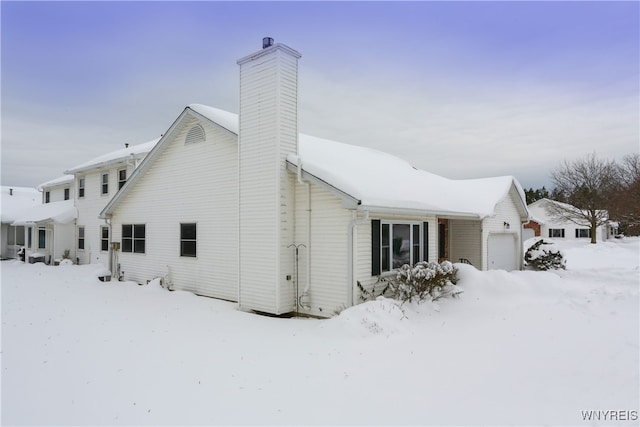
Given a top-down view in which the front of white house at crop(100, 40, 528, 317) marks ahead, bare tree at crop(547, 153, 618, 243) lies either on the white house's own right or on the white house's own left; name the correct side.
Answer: on the white house's own left

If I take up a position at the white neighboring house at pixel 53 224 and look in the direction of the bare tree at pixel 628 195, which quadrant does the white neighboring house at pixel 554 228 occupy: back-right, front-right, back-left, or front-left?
front-left

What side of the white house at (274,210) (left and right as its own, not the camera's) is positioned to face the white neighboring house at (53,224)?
back

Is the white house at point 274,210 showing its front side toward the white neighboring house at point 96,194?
no

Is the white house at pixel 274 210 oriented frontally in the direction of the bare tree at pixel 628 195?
no

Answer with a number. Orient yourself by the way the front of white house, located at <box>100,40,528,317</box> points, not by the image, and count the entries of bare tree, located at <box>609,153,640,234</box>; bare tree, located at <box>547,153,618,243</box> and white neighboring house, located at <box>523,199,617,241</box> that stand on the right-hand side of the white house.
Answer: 0

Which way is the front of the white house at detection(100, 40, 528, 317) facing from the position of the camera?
facing the viewer and to the right of the viewer

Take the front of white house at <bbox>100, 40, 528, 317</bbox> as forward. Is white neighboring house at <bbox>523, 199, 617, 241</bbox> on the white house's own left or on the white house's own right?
on the white house's own left
